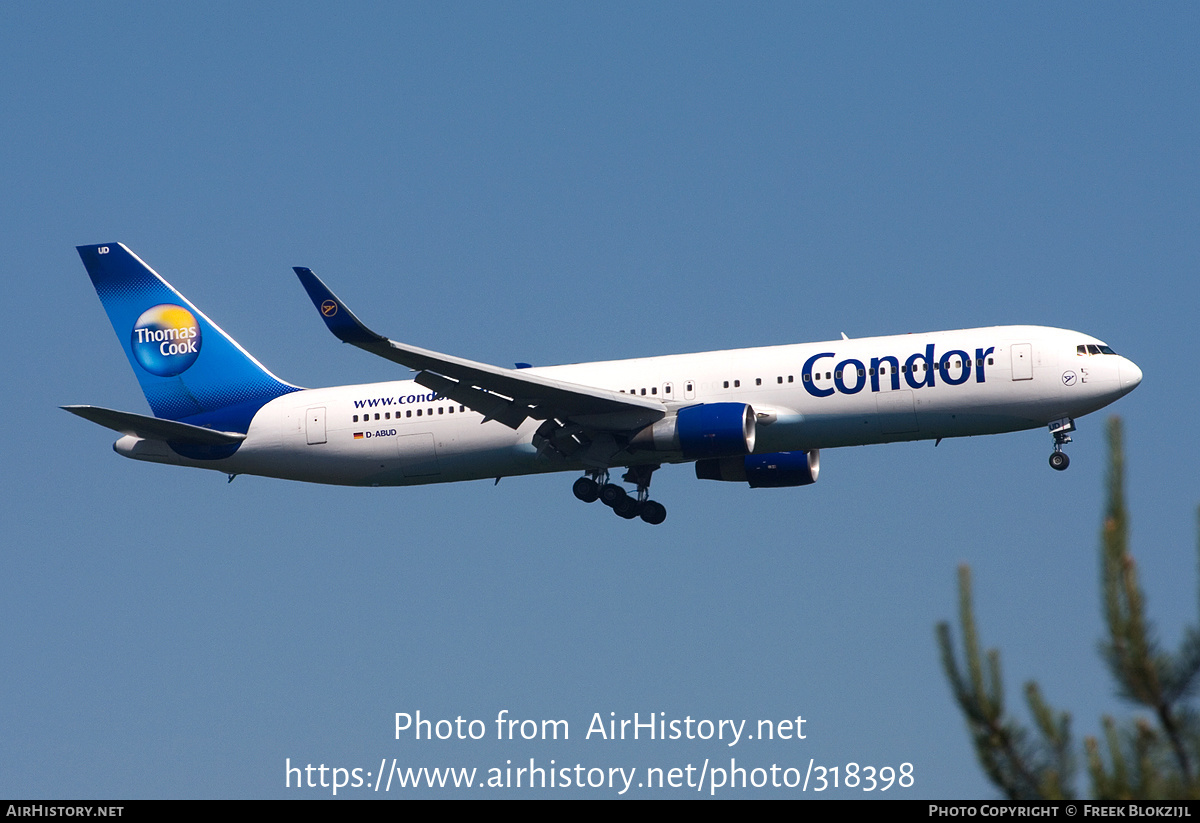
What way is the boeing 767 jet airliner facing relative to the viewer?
to the viewer's right
